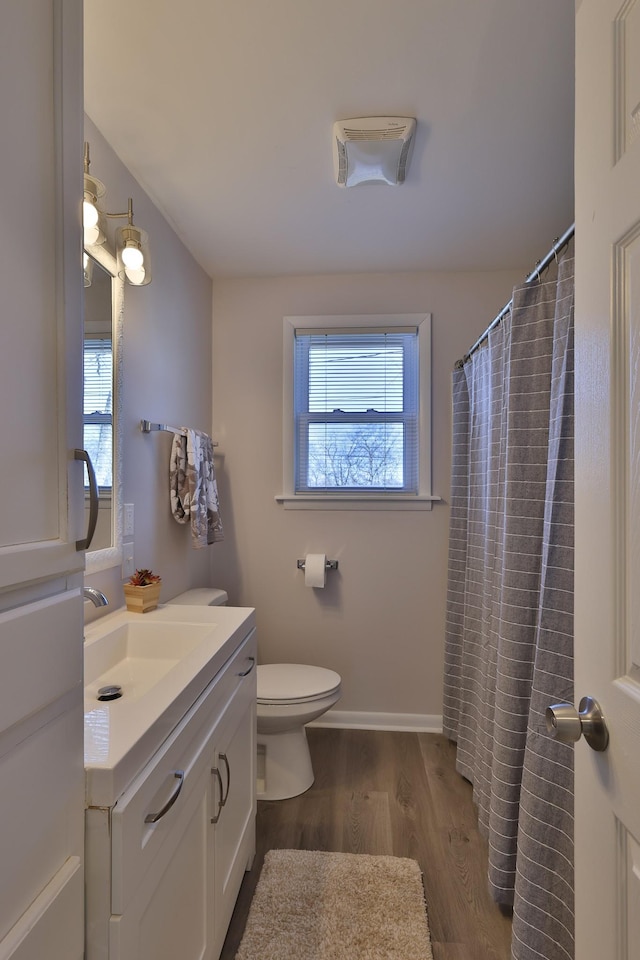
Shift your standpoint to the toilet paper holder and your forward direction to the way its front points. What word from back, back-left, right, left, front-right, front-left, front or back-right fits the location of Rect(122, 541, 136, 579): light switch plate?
front-right

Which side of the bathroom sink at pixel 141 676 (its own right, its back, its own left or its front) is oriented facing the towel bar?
left

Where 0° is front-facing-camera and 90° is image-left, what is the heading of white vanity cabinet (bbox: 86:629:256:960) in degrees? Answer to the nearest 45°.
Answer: approximately 270°

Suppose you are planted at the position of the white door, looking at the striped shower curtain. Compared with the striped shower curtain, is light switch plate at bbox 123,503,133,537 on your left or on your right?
left

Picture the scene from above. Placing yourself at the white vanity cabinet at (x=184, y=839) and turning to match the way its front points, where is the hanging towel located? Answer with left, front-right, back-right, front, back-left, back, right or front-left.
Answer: left

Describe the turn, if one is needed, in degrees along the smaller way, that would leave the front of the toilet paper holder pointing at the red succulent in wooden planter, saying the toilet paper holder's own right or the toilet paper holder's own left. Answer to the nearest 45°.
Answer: approximately 45° to the toilet paper holder's own right

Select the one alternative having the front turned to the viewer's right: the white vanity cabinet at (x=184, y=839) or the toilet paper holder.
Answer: the white vanity cabinet

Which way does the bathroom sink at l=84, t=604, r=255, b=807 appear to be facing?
to the viewer's right
